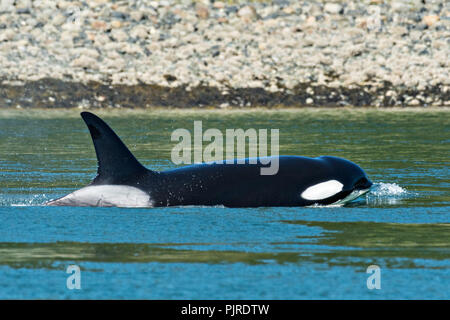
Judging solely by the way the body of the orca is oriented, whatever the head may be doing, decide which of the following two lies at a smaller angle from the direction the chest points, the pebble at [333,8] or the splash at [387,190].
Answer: the splash

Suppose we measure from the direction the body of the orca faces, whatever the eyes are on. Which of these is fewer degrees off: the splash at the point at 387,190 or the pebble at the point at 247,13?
the splash

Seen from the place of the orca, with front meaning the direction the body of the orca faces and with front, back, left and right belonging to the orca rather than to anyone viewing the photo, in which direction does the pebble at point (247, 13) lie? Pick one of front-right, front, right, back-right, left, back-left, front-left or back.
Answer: left

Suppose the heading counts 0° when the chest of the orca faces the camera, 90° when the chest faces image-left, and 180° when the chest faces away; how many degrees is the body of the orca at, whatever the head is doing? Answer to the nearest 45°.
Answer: approximately 270°

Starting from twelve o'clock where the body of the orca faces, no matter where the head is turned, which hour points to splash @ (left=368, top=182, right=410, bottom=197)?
The splash is roughly at 11 o'clock from the orca.

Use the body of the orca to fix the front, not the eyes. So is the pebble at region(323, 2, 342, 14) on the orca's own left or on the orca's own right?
on the orca's own left
